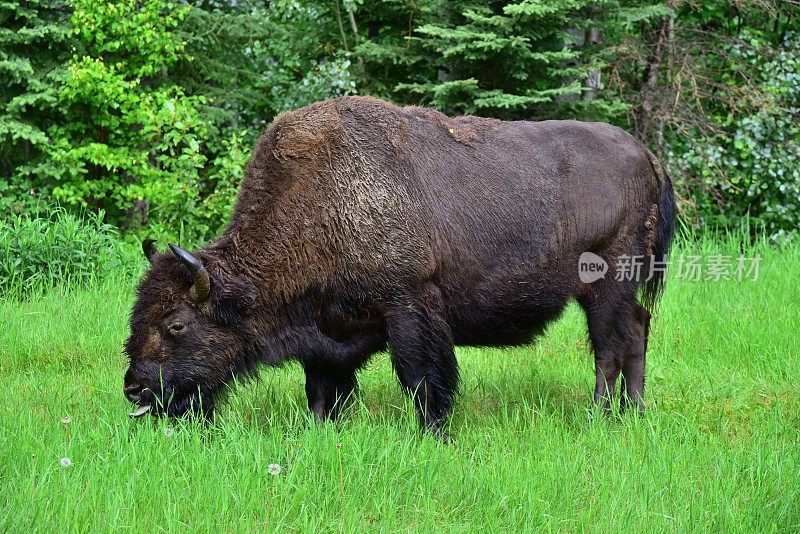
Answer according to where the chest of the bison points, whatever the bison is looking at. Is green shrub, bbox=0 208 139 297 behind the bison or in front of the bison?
in front

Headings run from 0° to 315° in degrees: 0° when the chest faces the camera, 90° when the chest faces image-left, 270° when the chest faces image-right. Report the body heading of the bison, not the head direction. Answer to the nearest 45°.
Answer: approximately 90°

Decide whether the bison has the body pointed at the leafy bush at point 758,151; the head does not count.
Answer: no

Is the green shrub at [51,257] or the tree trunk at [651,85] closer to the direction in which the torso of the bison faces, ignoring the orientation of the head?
the green shrub

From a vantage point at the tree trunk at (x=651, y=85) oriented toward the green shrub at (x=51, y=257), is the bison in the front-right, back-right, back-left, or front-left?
front-left

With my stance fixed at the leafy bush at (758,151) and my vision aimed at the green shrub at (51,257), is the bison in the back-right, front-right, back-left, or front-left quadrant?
front-left

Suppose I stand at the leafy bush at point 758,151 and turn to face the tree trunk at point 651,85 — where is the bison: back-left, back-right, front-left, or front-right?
front-left

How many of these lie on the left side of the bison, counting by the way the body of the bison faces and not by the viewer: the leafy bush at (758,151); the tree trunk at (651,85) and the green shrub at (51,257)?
0

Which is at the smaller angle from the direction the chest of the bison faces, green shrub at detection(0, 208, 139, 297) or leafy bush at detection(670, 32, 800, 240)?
the green shrub

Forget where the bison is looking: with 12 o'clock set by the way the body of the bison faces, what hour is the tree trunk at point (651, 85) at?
The tree trunk is roughly at 4 o'clock from the bison.

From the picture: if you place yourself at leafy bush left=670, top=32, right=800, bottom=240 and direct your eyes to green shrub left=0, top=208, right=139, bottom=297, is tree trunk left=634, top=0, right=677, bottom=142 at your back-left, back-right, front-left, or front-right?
front-right
